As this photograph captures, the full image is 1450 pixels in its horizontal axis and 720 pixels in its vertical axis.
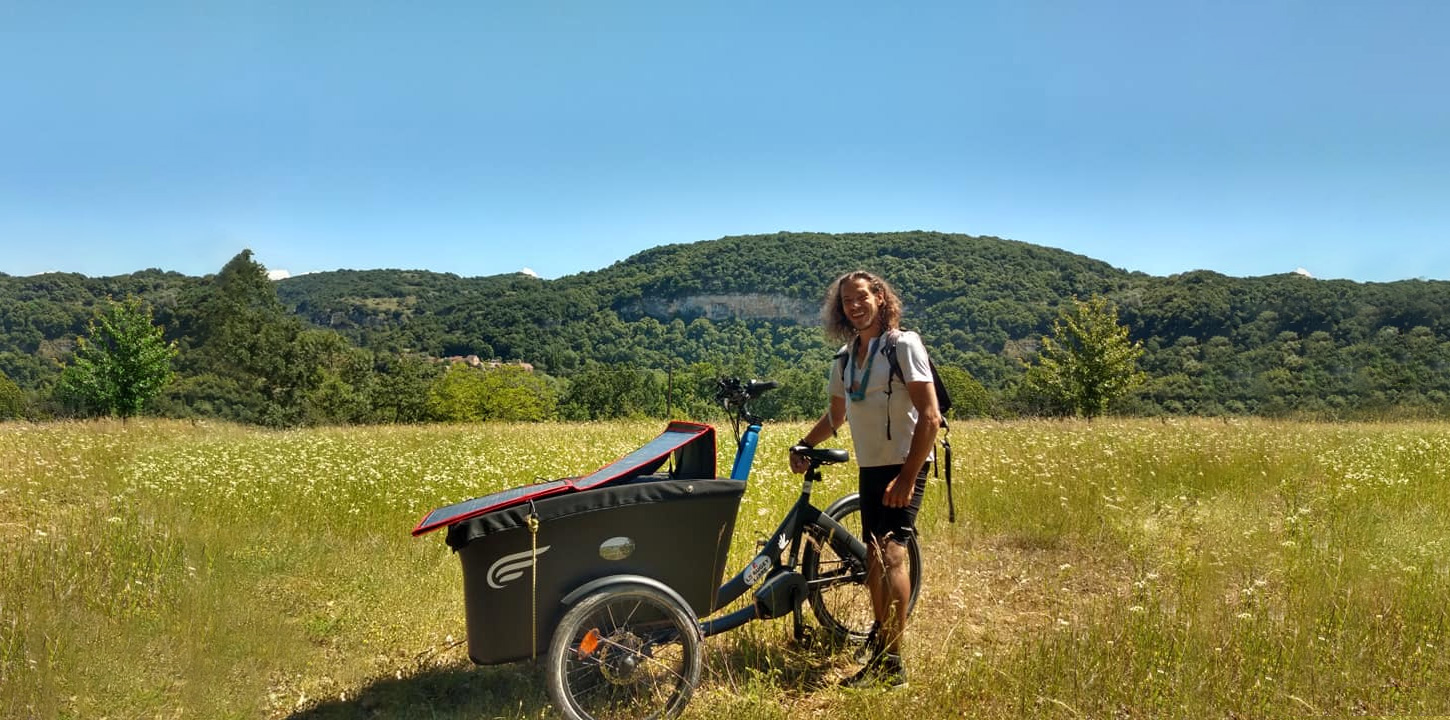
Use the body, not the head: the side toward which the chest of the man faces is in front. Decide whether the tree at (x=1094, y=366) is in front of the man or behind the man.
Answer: behind

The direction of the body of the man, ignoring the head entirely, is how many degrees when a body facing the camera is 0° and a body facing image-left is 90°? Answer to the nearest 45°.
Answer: approximately 45°

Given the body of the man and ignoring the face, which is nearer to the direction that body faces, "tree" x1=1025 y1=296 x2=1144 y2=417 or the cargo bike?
the cargo bike

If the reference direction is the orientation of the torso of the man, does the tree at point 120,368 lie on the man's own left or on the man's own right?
on the man's own right
